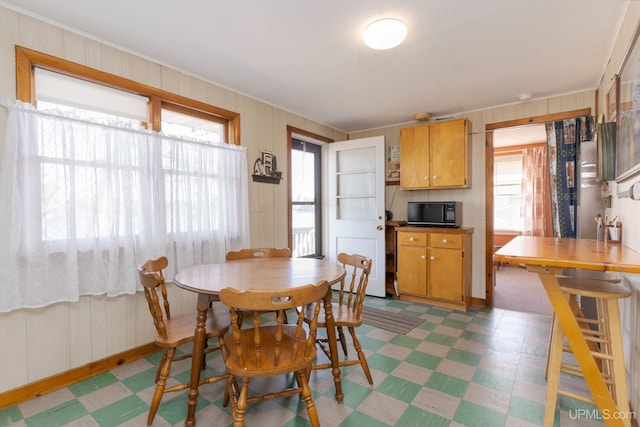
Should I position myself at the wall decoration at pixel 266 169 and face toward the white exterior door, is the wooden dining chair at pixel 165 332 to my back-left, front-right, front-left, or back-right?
back-right

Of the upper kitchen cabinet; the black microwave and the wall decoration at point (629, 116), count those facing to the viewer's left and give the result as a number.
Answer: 1

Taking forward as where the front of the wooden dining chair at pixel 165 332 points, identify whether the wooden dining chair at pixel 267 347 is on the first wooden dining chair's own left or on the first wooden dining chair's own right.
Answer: on the first wooden dining chair's own right

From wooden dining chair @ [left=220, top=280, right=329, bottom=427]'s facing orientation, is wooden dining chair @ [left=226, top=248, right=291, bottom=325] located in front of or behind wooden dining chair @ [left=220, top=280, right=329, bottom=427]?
in front

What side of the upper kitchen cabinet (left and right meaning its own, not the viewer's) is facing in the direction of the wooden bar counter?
front

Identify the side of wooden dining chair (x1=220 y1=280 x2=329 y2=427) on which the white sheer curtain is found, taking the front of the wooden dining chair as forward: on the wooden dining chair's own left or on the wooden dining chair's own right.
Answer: on the wooden dining chair's own left

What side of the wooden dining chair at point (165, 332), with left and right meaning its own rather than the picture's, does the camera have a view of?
right

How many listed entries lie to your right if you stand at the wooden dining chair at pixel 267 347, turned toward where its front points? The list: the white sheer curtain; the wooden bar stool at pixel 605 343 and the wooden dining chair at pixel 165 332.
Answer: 1

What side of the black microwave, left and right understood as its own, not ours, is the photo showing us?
front

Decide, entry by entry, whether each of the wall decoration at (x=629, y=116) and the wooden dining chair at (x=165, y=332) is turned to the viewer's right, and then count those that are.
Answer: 1

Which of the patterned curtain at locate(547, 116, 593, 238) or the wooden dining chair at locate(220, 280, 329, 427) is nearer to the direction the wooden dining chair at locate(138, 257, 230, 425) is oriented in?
the patterned curtain

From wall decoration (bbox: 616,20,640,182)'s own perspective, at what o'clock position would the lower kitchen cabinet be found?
The lower kitchen cabinet is roughly at 1 o'clock from the wall decoration.

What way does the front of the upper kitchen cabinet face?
toward the camera

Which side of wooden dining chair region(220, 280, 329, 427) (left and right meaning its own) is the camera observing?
back

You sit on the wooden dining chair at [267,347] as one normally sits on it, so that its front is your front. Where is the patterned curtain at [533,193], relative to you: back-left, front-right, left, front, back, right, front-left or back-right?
front-right

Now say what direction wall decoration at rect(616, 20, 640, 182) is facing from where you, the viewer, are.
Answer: facing to the left of the viewer
